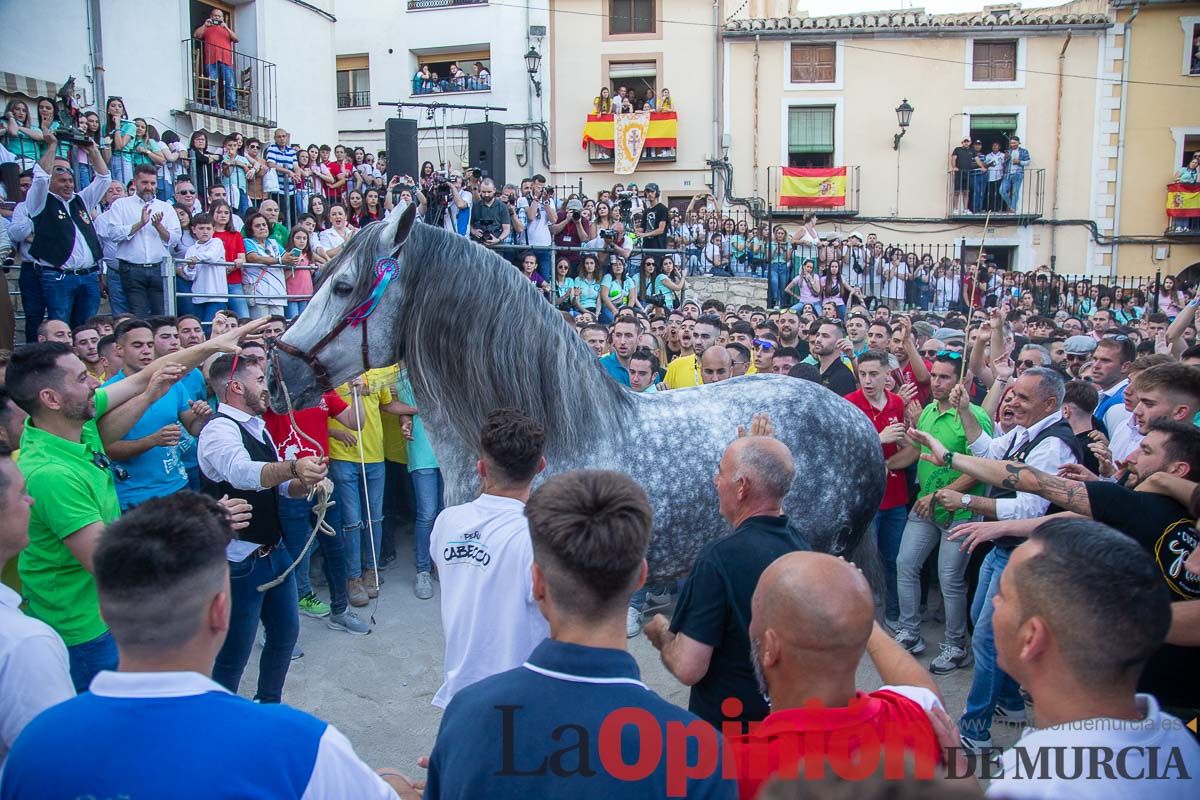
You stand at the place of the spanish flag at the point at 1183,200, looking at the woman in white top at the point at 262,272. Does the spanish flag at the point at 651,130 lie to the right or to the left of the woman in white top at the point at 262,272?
right

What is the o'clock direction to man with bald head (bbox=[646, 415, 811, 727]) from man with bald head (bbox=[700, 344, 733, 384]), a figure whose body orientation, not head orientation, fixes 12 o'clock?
man with bald head (bbox=[646, 415, 811, 727]) is roughly at 12 o'clock from man with bald head (bbox=[700, 344, 733, 384]).

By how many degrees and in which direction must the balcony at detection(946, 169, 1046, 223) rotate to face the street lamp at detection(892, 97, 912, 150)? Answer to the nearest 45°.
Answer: approximately 45° to its right

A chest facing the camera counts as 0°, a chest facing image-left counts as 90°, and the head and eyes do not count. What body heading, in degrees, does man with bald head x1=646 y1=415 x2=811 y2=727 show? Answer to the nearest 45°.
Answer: approximately 135°

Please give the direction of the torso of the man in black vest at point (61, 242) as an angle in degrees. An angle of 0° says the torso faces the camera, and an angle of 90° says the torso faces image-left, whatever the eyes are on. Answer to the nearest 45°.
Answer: approximately 315°

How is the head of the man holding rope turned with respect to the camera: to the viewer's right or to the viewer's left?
to the viewer's right

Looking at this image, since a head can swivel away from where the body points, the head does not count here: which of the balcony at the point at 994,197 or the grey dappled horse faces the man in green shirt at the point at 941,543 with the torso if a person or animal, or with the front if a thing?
the balcony

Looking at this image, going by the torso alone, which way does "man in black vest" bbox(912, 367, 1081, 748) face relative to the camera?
to the viewer's left

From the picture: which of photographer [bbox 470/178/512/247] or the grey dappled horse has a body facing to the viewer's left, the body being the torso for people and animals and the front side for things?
the grey dappled horse

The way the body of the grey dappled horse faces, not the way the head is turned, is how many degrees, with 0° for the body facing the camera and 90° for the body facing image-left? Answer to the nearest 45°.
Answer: approximately 90°

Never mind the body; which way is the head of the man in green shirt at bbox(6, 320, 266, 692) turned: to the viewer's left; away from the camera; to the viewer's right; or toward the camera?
to the viewer's right
